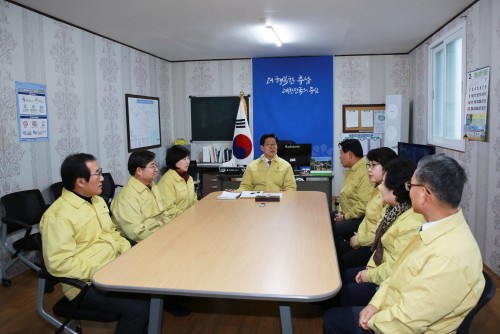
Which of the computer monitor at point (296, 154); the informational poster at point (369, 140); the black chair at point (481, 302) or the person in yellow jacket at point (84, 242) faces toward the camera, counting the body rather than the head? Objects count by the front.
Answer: the informational poster

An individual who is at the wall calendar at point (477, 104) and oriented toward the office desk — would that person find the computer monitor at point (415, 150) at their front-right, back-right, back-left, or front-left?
front-right

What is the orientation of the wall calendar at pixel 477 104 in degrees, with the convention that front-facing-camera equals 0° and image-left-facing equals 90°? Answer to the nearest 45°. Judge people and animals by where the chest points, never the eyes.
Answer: approximately 45°

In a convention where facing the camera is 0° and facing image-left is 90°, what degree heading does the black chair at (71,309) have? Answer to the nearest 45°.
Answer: approximately 270°

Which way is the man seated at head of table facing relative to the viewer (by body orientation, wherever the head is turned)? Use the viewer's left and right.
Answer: facing the viewer

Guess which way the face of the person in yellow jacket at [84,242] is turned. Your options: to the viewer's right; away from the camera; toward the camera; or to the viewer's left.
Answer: to the viewer's right

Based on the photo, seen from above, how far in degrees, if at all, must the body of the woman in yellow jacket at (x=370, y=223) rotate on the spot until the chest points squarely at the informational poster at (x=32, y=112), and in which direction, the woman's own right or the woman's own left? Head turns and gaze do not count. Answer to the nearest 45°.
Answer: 0° — they already face it

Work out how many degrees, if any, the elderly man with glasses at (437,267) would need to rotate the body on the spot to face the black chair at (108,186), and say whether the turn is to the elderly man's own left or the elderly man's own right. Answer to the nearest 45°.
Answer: approximately 45° to the elderly man's own right

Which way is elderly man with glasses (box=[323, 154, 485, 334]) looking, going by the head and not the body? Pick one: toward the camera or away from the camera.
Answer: away from the camera

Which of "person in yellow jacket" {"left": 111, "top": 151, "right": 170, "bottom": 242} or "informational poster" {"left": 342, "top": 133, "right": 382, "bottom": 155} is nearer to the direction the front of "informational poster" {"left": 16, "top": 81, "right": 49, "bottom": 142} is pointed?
the person in yellow jacket

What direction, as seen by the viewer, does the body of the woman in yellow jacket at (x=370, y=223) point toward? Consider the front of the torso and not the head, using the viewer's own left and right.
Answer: facing to the left of the viewer

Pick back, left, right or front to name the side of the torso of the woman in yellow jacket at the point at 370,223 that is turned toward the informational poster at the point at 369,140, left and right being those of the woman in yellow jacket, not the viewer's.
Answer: right

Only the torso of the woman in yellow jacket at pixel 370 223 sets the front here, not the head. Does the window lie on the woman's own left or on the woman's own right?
on the woman's own right

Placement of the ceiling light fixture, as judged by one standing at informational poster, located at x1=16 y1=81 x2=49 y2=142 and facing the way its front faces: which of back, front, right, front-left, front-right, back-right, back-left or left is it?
front-left

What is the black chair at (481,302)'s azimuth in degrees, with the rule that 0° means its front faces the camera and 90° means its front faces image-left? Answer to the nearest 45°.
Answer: approximately 90°

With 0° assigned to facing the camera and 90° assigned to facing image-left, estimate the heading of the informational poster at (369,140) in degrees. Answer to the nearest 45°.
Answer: approximately 0°
